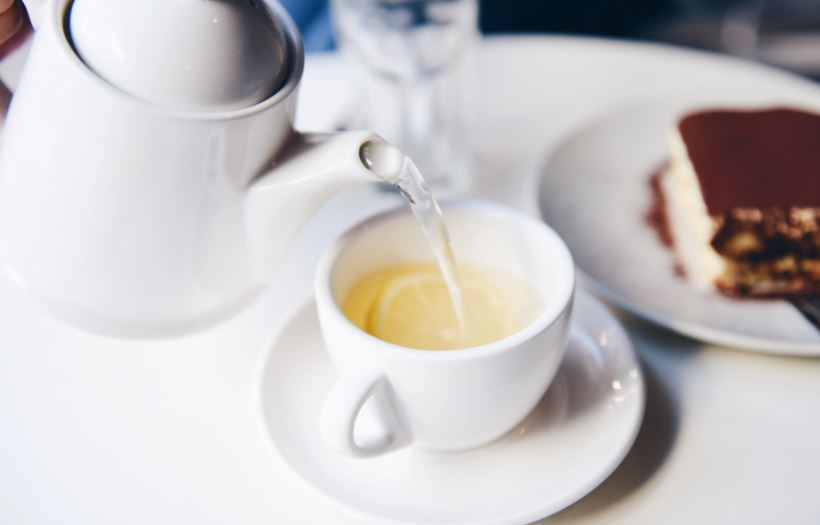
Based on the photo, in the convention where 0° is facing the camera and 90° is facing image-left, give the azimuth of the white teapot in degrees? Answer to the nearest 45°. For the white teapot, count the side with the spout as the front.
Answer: approximately 315°
